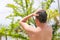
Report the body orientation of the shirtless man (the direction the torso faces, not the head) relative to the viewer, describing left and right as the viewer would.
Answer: facing away from the viewer and to the left of the viewer
